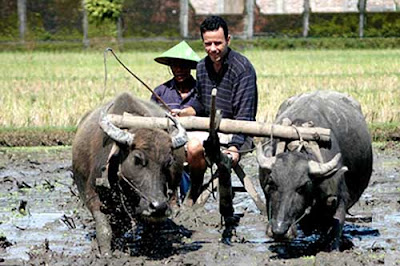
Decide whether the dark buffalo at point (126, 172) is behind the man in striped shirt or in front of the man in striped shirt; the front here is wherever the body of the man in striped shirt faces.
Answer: in front

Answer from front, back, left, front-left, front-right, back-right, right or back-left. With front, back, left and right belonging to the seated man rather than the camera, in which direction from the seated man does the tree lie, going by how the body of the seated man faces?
back

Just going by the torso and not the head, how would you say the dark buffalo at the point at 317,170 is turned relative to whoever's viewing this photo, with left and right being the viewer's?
facing the viewer and to the left of the viewer

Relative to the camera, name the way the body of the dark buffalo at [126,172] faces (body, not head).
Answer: toward the camera

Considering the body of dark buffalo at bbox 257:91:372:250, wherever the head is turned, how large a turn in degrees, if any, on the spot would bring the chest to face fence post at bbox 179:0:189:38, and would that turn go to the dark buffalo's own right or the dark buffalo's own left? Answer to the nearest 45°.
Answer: approximately 135° to the dark buffalo's own right

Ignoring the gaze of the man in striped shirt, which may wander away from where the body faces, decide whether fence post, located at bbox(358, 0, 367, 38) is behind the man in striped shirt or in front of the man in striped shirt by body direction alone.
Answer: behind

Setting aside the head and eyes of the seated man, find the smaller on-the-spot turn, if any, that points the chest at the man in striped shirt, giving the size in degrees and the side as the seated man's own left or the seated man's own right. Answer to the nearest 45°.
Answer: approximately 45° to the seated man's own left

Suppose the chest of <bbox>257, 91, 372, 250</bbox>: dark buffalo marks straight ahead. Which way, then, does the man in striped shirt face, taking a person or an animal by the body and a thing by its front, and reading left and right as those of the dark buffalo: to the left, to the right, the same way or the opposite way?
the same way

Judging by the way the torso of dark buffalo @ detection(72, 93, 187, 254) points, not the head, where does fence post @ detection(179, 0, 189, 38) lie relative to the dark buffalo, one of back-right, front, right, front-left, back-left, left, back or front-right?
back

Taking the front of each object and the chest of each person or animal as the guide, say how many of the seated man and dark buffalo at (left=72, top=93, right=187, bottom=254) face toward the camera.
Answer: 2

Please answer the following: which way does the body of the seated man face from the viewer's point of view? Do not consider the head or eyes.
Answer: toward the camera

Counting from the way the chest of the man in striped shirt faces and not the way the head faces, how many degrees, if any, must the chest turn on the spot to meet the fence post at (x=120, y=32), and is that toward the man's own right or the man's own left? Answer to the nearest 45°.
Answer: approximately 135° to the man's own right

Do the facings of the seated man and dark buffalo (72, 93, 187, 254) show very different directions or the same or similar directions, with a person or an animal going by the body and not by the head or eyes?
same or similar directions

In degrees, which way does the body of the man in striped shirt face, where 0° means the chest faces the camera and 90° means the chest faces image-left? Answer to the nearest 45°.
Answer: approximately 45°

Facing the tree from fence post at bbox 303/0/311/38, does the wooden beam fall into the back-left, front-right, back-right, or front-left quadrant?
front-left

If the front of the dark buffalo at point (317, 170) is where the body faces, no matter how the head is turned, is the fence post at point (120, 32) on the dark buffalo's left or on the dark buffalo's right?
on the dark buffalo's right

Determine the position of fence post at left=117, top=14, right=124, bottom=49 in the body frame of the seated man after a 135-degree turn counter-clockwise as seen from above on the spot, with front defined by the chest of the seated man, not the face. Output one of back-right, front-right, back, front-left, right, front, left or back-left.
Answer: front-left

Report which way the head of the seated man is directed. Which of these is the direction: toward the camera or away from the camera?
toward the camera
